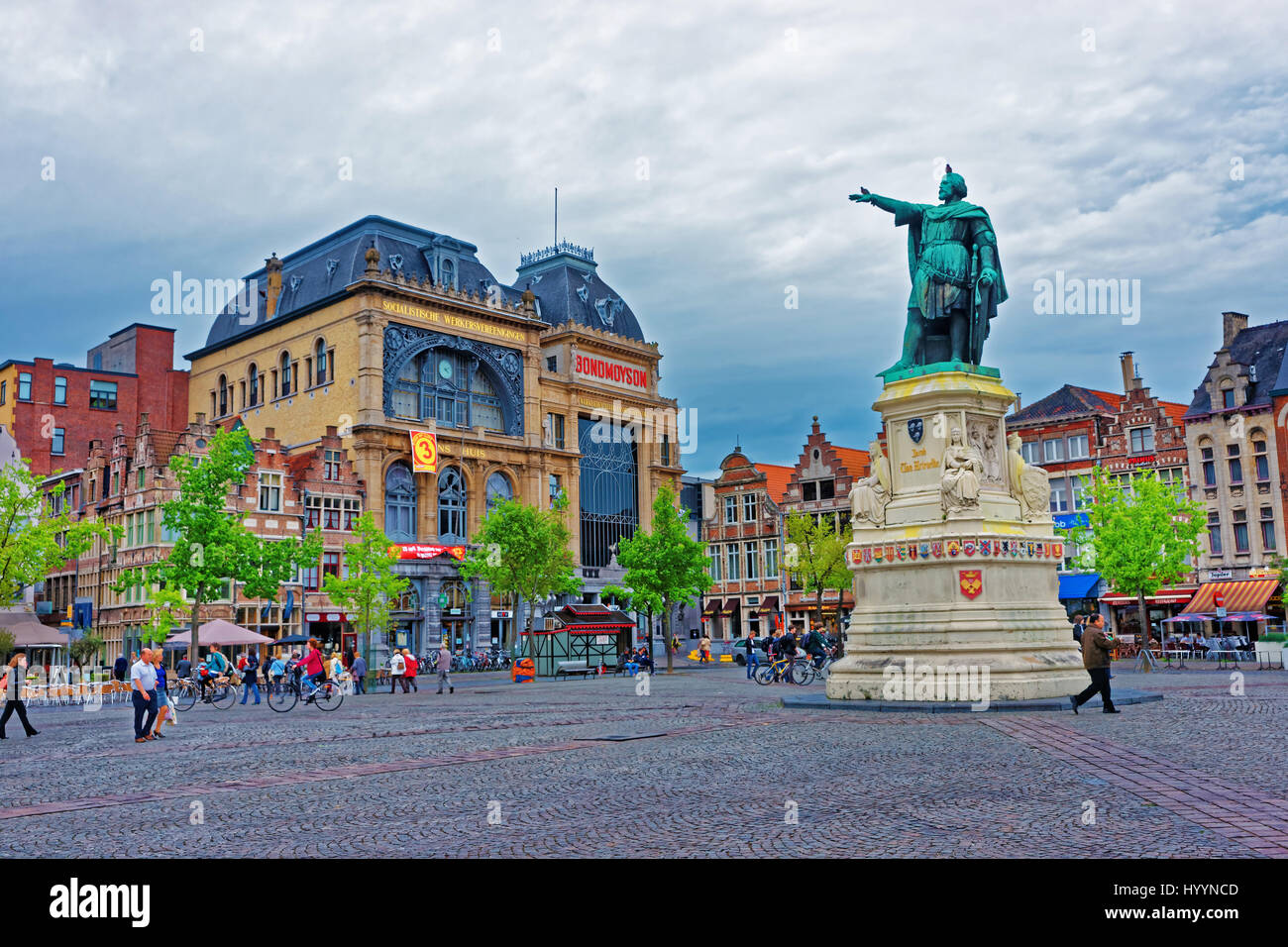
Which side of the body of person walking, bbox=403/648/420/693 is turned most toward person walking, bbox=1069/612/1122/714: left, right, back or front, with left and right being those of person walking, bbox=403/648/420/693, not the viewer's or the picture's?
left

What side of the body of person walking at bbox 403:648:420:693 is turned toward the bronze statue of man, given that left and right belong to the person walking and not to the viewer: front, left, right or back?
left
